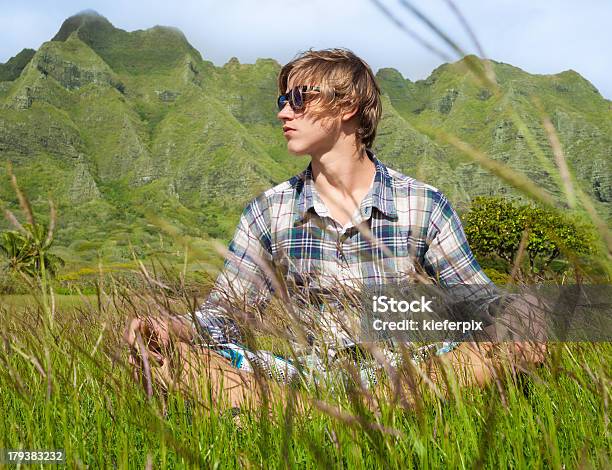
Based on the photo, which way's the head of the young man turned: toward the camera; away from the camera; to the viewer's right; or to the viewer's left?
to the viewer's left

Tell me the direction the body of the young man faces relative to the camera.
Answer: toward the camera
